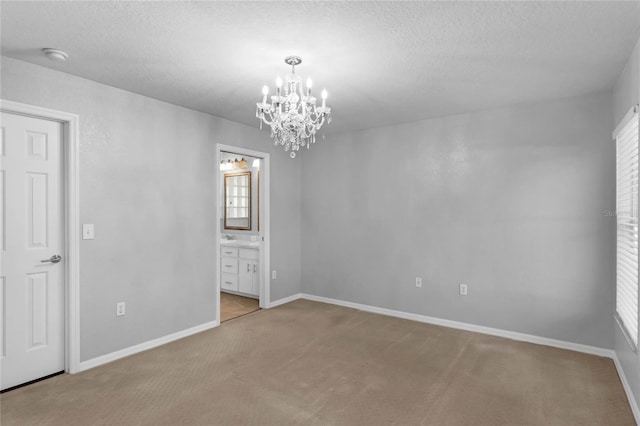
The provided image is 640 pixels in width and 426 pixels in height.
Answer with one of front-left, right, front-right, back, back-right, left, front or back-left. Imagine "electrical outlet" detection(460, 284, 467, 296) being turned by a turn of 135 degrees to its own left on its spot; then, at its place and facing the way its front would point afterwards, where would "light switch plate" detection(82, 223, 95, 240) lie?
back

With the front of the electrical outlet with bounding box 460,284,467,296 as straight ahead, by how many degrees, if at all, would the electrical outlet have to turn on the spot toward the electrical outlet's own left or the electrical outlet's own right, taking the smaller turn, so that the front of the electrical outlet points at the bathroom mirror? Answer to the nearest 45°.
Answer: approximately 90° to the electrical outlet's own right

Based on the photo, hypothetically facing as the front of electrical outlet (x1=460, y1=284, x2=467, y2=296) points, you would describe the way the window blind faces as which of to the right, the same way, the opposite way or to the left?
to the right

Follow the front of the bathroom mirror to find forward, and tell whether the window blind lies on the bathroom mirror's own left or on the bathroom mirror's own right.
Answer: on the bathroom mirror's own left

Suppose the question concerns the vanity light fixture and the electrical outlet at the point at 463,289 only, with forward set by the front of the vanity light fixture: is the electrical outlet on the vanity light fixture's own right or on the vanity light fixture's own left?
on the vanity light fixture's own left

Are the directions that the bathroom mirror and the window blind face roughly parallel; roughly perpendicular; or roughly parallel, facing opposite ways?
roughly perpendicular

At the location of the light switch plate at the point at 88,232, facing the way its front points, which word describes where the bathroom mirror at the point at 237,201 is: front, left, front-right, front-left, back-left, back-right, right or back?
back-left

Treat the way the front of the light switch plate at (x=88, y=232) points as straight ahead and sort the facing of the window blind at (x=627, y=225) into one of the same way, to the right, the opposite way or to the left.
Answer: the opposite way

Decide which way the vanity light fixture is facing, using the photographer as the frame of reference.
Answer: facing the viewer and to the left of the viewer

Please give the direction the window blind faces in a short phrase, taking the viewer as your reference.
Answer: facing to the left of the viewer

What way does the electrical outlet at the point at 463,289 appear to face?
toward the camera
